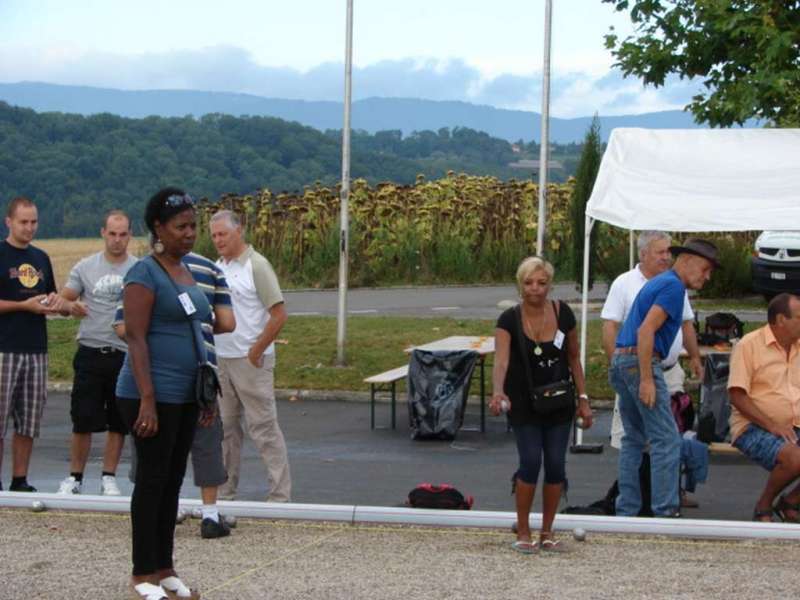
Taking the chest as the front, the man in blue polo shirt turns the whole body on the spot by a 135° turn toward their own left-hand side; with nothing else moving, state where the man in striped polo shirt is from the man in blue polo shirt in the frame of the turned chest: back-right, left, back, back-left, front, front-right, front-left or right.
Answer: left

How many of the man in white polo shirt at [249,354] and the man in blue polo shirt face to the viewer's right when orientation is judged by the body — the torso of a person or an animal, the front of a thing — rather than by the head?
1

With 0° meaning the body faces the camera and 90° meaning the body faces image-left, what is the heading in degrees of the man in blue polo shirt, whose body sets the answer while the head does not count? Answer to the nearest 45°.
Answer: approximately 270°

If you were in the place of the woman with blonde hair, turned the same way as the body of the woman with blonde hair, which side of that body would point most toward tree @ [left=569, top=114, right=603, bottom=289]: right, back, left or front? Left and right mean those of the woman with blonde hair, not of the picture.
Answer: back

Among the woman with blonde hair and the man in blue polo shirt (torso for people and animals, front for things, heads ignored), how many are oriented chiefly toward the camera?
1

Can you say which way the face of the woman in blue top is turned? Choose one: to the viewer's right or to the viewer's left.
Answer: to the viewer's right
